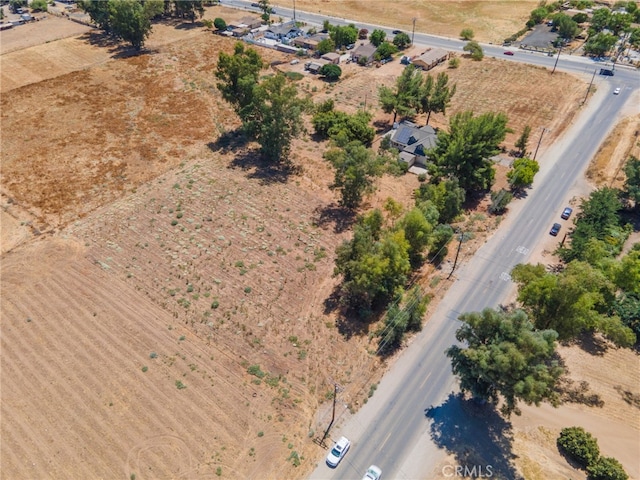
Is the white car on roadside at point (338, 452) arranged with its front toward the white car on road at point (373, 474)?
no

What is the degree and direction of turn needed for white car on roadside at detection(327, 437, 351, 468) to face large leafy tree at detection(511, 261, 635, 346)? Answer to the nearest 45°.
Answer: approximately 180°

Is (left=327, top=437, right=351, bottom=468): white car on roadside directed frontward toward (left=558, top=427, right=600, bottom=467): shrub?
no

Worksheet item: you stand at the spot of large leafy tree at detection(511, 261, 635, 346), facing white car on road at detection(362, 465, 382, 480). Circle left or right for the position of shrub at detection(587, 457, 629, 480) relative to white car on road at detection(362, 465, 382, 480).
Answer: left

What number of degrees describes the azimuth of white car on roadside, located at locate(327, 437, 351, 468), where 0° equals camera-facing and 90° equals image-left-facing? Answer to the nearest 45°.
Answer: approximately 45°

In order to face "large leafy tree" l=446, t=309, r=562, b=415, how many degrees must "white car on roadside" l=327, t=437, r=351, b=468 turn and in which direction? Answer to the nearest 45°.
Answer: approximately 180°

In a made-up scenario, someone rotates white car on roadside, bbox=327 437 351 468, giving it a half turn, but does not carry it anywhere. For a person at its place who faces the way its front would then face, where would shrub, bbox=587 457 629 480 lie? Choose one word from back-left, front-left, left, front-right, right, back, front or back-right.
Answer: front-right

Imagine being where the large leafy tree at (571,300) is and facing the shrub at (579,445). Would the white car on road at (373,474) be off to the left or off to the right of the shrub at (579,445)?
right
